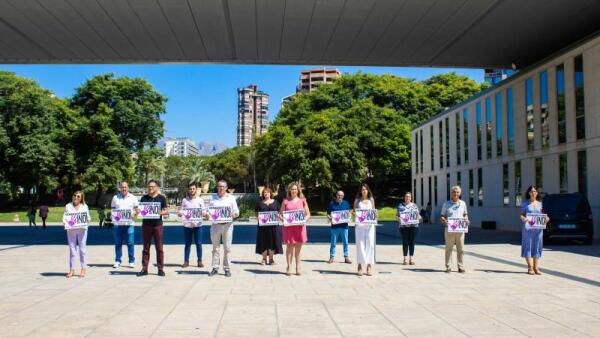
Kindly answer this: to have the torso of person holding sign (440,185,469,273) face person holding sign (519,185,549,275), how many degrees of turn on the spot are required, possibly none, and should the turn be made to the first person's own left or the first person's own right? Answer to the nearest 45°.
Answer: approximately 90° to the first person's own left

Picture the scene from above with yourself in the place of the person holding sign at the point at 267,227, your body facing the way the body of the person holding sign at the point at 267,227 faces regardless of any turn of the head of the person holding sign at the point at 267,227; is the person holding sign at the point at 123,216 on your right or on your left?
on your right

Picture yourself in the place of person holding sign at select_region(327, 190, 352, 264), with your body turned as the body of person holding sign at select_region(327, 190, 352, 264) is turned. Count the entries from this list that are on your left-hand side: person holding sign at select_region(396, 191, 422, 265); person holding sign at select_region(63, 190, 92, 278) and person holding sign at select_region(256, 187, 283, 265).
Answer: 1

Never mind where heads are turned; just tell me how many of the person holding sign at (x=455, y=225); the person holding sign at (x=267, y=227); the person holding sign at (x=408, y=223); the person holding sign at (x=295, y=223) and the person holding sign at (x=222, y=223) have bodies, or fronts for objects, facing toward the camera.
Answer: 5

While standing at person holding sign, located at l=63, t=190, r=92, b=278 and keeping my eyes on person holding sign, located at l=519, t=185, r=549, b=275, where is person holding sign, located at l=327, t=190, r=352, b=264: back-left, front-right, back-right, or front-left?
front-left

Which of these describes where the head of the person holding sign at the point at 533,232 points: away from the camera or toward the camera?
toward the camera

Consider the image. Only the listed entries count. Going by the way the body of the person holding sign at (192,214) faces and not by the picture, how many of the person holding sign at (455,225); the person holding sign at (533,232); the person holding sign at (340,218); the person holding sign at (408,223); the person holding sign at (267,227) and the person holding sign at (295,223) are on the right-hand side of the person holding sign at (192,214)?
0

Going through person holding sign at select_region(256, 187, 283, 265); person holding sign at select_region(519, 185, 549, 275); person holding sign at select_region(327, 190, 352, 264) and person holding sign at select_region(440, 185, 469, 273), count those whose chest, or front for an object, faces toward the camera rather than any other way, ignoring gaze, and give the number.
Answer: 4

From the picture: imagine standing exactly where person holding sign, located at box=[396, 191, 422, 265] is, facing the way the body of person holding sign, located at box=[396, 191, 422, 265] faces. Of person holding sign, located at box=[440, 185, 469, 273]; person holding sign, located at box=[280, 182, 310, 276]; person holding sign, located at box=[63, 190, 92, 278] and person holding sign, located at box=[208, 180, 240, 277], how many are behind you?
0

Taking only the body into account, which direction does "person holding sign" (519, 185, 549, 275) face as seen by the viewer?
toward the camera

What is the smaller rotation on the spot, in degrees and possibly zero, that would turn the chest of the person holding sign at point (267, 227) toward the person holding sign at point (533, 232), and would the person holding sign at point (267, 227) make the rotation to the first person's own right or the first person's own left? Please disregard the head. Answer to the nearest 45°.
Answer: approximately 90° to the first person's own left

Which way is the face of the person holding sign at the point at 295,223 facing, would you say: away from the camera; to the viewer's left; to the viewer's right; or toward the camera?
toward the camera

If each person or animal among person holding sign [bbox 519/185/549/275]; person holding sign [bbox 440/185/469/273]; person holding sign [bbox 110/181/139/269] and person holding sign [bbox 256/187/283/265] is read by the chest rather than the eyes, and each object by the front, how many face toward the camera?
4

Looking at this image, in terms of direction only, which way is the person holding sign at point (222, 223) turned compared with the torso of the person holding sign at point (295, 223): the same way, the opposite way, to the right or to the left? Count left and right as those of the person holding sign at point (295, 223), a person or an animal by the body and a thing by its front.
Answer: the same way

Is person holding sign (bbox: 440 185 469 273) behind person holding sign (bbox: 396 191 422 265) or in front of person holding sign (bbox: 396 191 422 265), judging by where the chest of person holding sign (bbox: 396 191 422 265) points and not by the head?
in front

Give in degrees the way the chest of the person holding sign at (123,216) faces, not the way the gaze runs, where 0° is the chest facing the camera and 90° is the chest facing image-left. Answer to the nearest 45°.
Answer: approximately 0°

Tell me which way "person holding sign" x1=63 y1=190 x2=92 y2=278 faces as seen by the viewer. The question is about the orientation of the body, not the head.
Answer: toward the camera

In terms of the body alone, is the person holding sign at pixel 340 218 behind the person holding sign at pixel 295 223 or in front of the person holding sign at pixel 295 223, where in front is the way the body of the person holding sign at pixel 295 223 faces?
behind

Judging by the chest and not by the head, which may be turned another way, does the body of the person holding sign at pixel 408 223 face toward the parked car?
no
